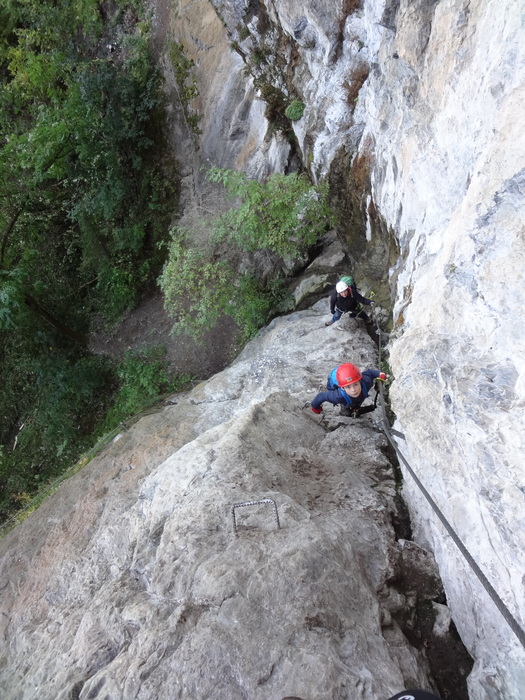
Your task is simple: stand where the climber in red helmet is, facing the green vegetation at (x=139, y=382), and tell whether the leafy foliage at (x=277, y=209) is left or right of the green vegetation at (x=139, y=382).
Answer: right

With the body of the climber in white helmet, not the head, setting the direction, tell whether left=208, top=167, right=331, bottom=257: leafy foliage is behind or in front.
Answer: behind

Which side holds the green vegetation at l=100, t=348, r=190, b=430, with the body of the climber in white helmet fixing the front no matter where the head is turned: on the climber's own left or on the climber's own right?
on the climber's own right

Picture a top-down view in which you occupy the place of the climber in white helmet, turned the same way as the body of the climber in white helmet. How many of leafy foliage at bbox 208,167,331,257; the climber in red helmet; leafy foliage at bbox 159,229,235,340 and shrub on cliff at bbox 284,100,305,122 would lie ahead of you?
1

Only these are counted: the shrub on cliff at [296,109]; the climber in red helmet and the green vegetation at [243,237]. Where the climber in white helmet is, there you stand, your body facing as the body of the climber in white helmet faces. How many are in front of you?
1

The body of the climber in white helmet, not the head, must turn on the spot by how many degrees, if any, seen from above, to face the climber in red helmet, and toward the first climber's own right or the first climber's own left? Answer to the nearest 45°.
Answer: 0° — they already face them

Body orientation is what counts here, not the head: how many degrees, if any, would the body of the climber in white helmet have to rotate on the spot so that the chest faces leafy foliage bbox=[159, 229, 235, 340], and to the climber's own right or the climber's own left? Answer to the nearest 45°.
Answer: approximately 135° to the climber's own right

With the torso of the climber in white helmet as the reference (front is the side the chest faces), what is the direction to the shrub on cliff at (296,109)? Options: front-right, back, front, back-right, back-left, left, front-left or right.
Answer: back

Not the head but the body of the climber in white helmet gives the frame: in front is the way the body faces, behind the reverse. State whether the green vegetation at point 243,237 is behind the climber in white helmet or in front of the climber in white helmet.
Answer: behind

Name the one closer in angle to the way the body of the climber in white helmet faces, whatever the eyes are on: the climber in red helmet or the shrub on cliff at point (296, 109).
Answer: the climber in red helmet

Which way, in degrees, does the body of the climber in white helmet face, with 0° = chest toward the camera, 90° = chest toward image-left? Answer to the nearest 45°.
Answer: approximately 0°
